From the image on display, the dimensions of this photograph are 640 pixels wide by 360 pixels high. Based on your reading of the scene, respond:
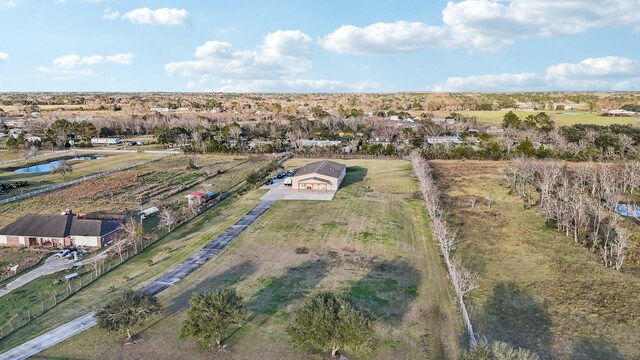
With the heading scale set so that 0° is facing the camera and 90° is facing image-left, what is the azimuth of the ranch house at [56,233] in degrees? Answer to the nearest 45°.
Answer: approximately 0°

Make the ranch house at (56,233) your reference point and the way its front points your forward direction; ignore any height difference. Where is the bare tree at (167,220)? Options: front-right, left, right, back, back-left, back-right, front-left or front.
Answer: left

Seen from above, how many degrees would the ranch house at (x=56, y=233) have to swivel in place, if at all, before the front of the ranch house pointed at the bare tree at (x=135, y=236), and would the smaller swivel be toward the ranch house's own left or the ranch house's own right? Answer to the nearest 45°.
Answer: approximately 45° to the ranch house's own left
